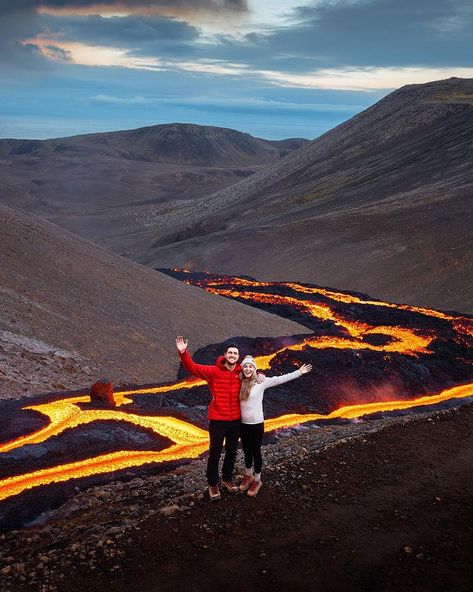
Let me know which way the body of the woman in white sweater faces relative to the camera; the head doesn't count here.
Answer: toward the camera

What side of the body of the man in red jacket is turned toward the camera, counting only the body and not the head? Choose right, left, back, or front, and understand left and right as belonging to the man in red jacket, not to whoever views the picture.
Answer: front

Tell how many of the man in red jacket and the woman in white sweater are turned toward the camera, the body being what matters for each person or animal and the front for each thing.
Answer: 2

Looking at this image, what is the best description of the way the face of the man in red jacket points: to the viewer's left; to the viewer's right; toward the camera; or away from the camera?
toward the camera

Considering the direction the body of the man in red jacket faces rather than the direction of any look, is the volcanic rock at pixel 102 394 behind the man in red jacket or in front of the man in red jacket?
behind

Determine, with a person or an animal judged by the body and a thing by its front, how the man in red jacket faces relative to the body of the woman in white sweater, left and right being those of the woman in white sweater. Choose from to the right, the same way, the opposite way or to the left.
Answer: the same way
